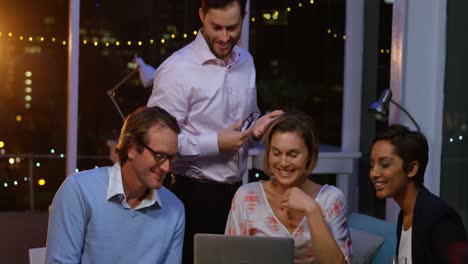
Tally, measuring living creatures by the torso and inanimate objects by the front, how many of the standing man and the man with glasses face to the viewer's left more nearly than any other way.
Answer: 0

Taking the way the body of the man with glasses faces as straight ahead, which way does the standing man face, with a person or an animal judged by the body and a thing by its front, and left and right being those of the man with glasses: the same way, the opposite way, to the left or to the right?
the same way

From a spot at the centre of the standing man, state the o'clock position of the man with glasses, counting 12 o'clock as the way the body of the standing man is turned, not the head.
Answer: The man with glasses is roughly at 2 o'clock from the standing man.

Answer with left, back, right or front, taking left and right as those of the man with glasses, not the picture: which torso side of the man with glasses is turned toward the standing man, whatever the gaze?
left

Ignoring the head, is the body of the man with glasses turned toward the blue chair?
no

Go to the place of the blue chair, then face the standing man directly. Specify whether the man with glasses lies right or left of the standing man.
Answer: left

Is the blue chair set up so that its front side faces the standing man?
no

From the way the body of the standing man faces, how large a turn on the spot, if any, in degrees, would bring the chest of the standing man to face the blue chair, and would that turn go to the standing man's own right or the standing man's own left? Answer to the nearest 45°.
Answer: approximately 45° to the standing man's own left

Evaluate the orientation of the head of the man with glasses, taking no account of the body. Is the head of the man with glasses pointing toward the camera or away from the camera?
toward the camera

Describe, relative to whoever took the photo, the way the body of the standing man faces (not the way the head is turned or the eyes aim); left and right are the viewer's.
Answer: facing the viewer and to the right of the viewer
